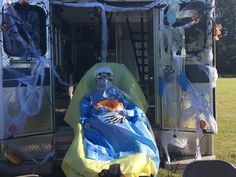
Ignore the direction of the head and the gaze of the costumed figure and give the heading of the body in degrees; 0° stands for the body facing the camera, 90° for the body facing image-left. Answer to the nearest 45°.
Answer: approximately 0°

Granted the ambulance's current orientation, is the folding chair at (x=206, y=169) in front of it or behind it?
behind

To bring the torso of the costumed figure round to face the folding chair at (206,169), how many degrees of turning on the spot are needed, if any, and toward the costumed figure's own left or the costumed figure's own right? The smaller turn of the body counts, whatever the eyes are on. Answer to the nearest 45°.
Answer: approximately 45° to the costumed figure's own left

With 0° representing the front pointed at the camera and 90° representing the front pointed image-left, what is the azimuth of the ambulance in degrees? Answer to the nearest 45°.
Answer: approximately 180°
